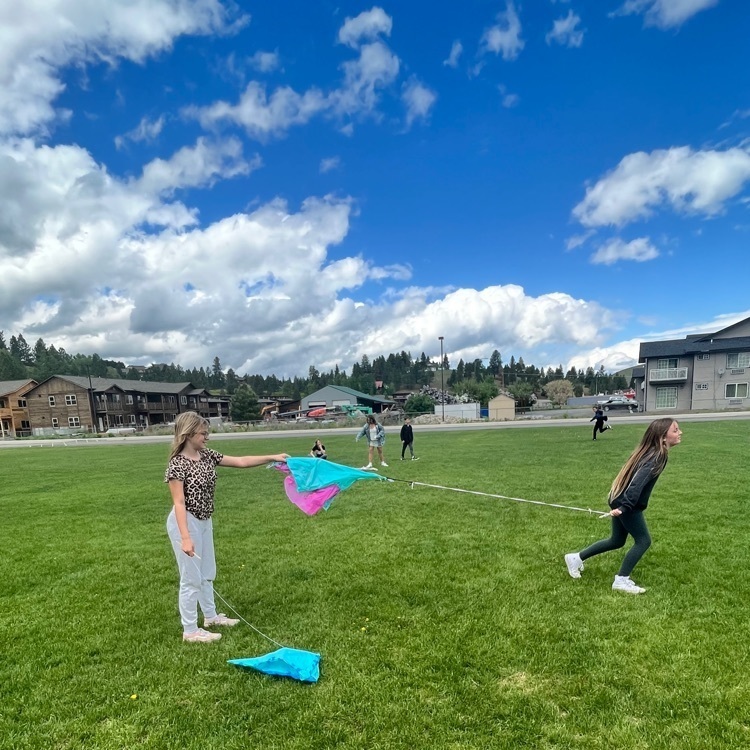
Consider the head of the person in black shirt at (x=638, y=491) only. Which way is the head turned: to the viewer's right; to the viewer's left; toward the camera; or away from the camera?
to the viewer's right

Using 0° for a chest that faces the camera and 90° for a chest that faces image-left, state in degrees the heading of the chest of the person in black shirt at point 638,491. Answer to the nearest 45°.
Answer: approximately 270°
